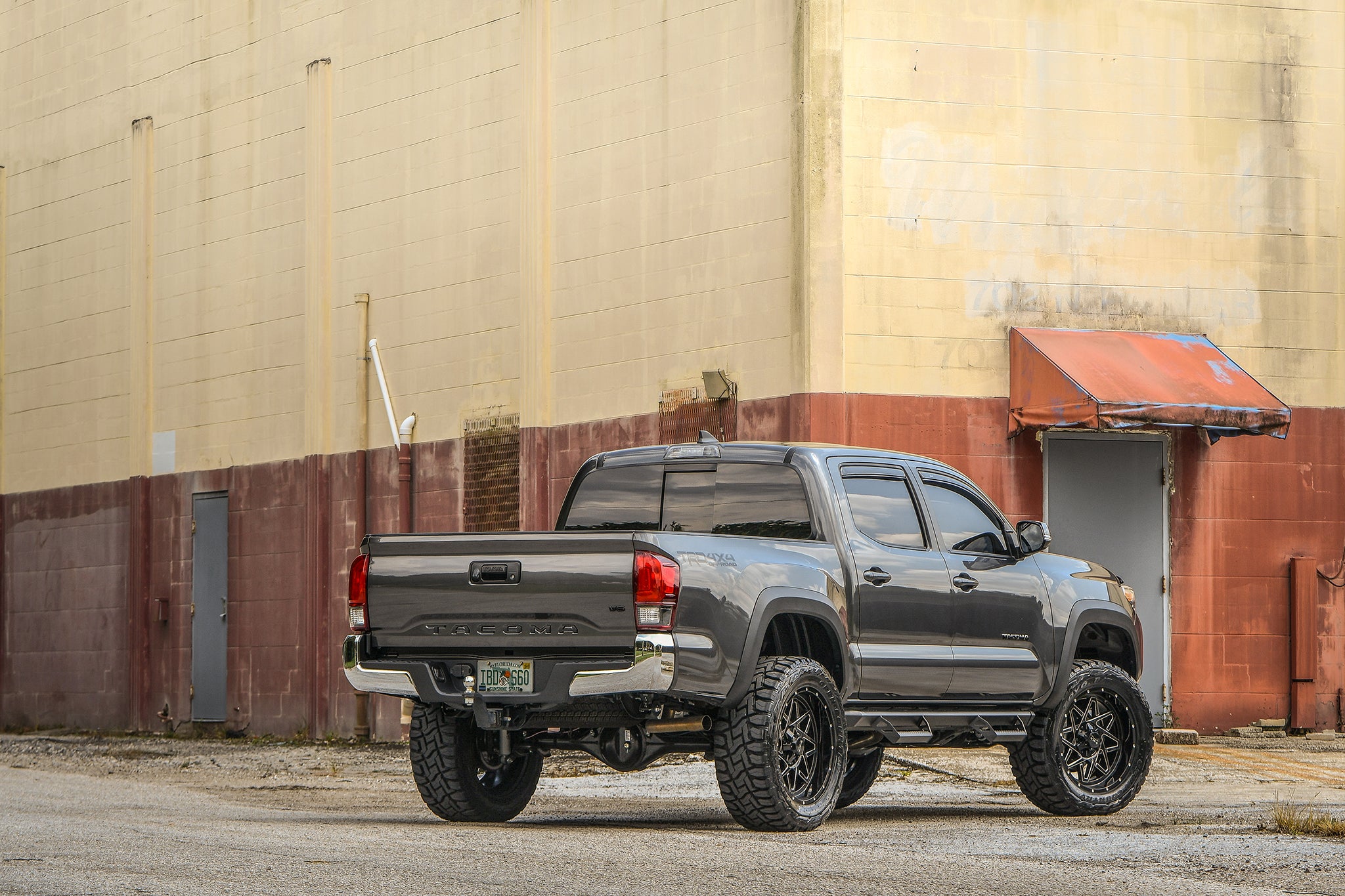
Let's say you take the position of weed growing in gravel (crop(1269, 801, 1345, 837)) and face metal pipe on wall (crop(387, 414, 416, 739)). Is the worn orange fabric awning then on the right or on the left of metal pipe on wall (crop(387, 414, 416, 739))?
right

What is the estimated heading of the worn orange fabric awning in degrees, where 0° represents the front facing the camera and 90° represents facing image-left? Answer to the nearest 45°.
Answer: approximately 315°

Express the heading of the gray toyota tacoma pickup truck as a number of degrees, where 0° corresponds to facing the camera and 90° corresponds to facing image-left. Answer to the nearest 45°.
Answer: approximately 225°

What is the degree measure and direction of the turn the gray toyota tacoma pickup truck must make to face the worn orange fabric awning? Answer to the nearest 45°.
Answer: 0° — it already faces it

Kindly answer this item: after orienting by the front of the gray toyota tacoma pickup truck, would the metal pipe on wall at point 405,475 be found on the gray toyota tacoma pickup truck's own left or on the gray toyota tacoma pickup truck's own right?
on the gray toyota tacoma pickup truck's own left
